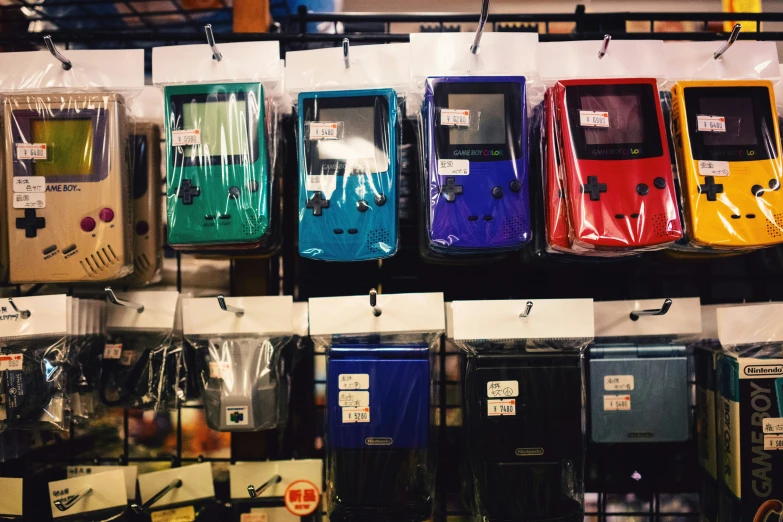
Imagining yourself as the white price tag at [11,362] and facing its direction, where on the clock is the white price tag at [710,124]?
the white price tag at [710,124] is roughly at 10 o'clock from the white price tag at [11,362].

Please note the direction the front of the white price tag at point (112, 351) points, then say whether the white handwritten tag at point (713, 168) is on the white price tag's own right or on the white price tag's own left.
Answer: on the white price tag's own left

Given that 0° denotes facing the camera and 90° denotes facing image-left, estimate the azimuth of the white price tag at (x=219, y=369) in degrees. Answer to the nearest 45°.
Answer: approximately 0°

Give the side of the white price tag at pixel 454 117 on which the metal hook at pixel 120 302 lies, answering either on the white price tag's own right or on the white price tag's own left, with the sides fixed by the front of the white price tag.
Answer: on the white price tag's own right
